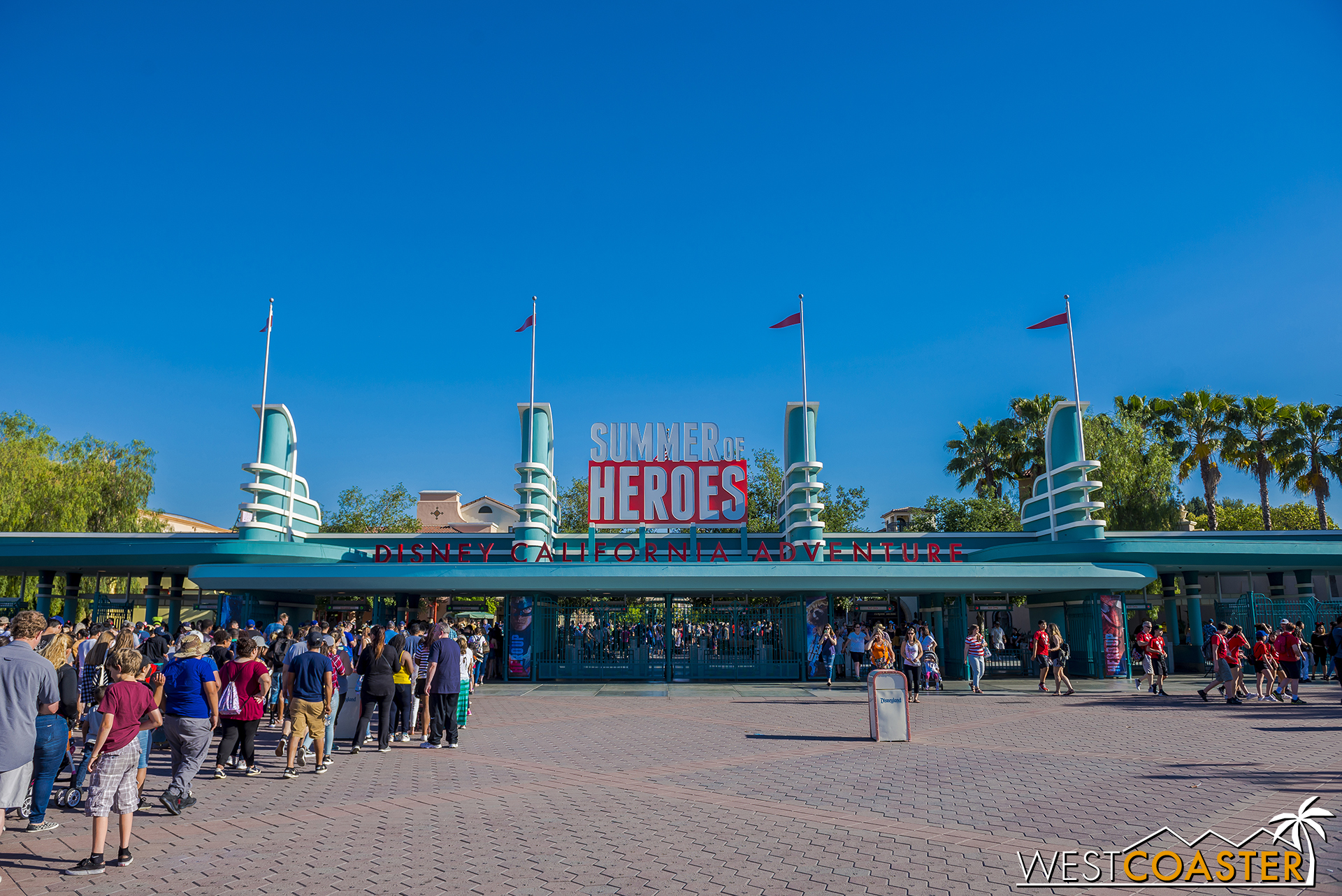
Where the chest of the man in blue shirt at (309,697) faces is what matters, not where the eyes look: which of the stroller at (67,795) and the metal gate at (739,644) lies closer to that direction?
the metal gate

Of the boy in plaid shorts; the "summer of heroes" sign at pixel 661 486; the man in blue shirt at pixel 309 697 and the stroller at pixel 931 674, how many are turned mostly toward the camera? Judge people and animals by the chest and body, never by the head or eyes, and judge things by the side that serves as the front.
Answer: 2

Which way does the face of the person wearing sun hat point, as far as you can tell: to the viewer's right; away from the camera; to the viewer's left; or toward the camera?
away from the camera

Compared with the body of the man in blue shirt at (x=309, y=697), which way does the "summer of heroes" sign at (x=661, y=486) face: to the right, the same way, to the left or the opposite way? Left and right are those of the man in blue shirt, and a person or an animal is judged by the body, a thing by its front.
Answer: the opposite way

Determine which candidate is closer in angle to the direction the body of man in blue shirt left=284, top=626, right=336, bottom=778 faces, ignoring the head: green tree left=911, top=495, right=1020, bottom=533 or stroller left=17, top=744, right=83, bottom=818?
the green tree

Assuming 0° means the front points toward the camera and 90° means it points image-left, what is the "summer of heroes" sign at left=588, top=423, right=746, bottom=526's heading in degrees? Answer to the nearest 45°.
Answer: approximately 0°

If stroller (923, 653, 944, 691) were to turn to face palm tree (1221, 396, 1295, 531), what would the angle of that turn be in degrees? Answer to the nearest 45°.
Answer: approximately 135° to its left

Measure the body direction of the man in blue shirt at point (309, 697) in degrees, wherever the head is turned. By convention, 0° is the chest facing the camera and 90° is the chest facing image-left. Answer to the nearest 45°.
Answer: approximately 180°

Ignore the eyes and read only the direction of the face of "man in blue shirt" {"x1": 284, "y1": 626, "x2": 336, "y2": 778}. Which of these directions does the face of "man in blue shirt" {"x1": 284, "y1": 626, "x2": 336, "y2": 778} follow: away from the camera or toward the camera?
away from the camera

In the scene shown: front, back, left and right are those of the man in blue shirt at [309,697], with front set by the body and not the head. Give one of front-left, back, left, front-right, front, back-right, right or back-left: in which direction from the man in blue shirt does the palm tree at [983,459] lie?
front-right

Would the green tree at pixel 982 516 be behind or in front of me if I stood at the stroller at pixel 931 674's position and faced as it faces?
behind

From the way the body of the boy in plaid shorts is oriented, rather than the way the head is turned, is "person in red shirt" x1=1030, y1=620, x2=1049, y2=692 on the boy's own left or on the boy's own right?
on the boy's own right

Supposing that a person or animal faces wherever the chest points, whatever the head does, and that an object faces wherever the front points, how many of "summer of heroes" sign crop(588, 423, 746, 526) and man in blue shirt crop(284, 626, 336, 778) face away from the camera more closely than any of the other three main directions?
1
